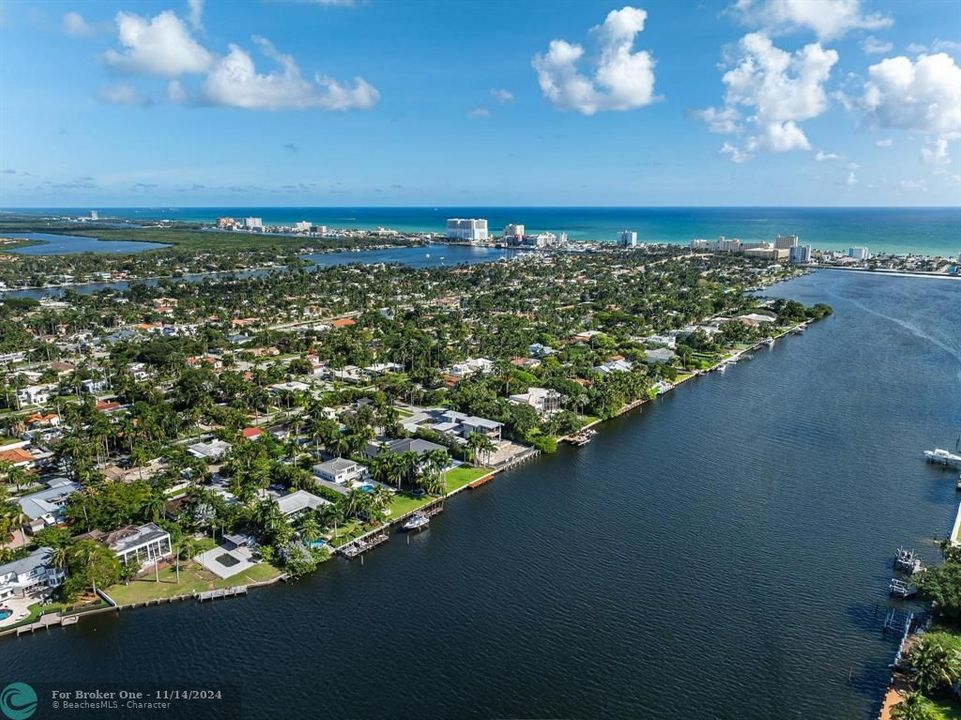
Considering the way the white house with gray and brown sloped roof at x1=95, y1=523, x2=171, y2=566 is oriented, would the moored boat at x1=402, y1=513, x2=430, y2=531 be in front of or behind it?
in front

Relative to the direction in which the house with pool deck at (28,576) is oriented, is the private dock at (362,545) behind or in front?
in front

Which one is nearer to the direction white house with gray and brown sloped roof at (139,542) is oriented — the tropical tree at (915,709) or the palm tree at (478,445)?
the tropical tree

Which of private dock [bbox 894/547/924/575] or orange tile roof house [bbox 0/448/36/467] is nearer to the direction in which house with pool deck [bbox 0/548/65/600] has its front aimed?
the private dock

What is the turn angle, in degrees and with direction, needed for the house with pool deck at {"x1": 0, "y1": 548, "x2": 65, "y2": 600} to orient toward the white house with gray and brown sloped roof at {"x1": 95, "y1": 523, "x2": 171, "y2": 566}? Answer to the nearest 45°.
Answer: approximately 45° to its left

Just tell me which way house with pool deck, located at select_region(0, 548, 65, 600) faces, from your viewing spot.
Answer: facing the viewer and to the right of the viewer

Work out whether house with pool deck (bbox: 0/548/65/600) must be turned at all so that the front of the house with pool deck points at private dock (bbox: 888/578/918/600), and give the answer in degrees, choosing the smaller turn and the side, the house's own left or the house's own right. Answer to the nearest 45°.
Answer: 0° — it already faces it
